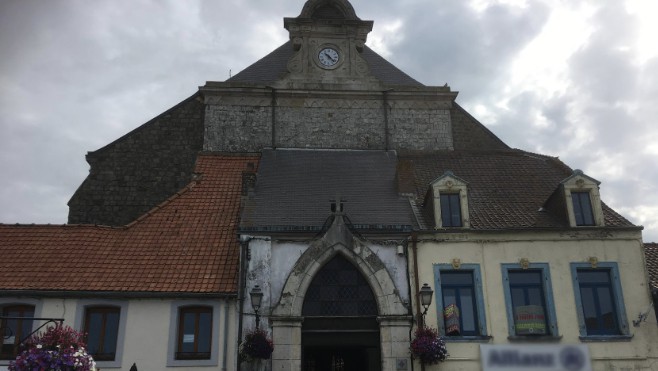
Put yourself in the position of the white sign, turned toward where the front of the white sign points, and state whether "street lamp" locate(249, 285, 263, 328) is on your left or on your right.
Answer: on your right

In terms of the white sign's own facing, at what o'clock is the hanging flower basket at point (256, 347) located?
The hanging flower basket is roughly at 2 o'clock from the white sign.

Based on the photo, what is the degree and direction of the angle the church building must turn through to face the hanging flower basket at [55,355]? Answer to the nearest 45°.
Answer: approximately 45° to its right

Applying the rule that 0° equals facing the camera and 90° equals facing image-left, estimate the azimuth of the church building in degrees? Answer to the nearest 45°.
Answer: approximately 0°

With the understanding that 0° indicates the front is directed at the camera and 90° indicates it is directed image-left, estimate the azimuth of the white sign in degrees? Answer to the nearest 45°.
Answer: approximately 0°

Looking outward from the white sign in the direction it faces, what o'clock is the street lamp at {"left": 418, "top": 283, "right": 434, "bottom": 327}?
The street lamp is roughly at 2 o'clock from the white sign.

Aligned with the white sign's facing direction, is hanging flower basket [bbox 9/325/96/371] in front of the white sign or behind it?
in front

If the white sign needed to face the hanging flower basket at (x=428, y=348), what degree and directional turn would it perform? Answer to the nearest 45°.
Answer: approximately 45° to its right
